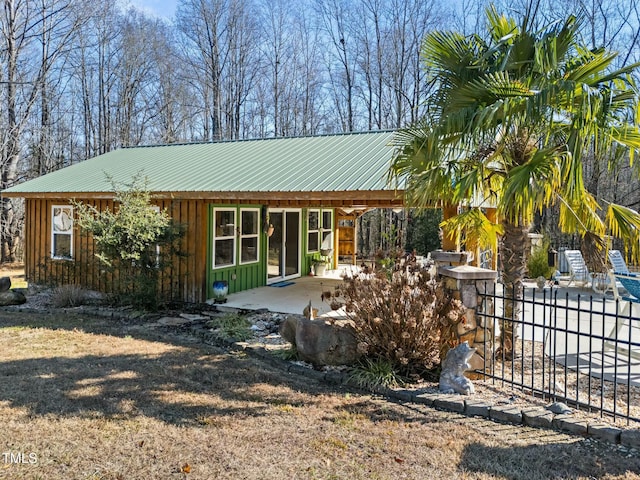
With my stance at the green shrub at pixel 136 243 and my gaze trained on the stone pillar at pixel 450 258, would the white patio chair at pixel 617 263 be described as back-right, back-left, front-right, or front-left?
front-left

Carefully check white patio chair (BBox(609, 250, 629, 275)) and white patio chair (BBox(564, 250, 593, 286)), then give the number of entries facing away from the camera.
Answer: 0

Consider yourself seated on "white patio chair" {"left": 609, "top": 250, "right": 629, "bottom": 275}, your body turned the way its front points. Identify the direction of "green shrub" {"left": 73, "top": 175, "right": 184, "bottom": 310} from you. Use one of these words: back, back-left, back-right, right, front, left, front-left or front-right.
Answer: right

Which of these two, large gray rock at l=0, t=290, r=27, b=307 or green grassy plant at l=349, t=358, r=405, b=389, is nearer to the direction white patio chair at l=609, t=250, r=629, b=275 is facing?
the green grassy plant

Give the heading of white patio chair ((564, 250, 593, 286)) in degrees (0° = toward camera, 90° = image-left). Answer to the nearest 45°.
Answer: approximately 315°

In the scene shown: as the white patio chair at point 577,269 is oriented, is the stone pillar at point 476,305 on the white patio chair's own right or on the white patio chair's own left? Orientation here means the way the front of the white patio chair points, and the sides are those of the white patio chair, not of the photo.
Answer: on the white patio chair's own right

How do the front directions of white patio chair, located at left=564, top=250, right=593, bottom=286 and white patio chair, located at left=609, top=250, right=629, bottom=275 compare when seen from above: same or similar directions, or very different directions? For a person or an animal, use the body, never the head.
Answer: same or similar directions

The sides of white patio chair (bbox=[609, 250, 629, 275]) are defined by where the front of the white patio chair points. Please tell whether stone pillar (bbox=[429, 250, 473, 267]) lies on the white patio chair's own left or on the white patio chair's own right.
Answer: on the white patio chair's own right

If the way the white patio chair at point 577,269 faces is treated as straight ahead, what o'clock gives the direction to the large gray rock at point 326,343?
The large gray rock is roughly at 2 o'clock from the white patio chair.

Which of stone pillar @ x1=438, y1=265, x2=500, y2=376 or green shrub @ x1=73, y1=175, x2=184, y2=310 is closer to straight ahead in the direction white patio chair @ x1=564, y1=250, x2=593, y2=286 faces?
the stone pillar

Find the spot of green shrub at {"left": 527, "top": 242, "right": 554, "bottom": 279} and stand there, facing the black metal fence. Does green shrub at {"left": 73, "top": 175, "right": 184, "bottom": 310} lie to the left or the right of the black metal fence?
right

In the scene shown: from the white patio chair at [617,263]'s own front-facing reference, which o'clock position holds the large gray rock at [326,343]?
The large gray rock is roughly at 2 o'clock from the white patio chair.

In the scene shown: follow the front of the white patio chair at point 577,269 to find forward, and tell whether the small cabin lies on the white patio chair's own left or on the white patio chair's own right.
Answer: on the white patio chair's own right

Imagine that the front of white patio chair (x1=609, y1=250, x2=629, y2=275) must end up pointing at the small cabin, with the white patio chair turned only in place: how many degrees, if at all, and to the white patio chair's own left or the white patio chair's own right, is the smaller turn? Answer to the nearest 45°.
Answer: approximately 90° to the white patio chair's own right
